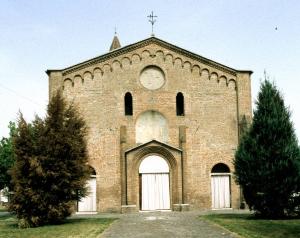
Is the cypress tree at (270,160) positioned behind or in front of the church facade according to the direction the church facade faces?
in front

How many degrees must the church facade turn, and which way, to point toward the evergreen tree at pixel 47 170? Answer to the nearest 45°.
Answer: approximately 45° to its right

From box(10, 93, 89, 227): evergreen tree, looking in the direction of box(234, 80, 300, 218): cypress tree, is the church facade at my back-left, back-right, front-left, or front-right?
front-left

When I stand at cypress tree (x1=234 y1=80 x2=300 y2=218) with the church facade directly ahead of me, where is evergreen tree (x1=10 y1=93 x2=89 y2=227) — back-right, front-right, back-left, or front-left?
front-left

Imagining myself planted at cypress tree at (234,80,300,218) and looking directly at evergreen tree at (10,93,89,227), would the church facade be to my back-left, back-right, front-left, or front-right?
front-right

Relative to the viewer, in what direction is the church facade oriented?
toward the camera
